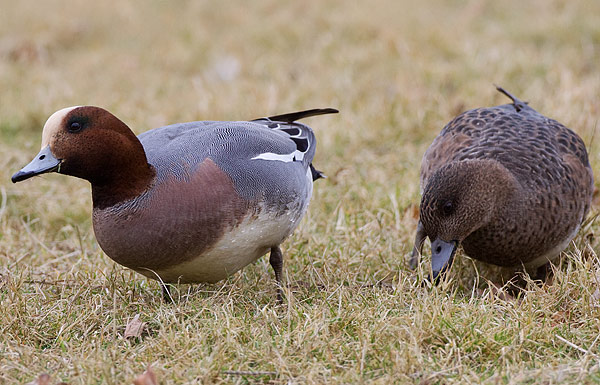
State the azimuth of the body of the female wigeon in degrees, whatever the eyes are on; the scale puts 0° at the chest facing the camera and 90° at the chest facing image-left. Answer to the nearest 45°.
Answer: approximately 45°

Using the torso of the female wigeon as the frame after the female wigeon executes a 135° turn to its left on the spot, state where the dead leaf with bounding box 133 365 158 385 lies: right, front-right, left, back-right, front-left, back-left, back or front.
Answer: back-right

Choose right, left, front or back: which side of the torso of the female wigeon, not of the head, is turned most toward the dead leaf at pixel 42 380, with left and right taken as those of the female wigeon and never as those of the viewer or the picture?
front

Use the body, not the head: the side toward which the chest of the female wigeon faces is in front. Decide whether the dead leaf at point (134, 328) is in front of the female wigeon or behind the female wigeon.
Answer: in front

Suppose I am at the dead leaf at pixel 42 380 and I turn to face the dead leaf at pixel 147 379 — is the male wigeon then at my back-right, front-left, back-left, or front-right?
front-left
